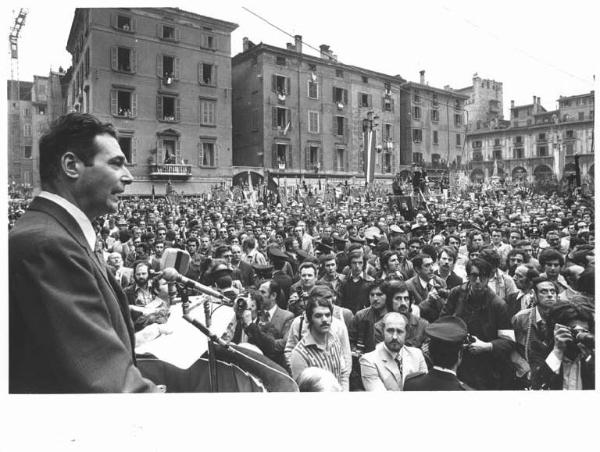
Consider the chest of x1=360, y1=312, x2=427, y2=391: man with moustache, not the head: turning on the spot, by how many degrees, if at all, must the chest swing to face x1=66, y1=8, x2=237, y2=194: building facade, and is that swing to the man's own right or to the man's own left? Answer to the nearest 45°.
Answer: approximately 135° to the man's own right

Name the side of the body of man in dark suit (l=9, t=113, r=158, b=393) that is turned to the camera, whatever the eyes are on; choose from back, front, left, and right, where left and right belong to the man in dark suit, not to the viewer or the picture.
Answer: right

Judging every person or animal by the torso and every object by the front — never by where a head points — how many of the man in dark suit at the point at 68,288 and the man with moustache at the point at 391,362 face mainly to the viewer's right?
1

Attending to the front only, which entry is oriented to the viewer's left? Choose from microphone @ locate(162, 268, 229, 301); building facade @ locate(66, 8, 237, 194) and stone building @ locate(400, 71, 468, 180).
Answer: the microphone

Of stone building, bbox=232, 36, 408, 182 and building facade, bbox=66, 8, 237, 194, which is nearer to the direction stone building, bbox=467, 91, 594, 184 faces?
the building facade

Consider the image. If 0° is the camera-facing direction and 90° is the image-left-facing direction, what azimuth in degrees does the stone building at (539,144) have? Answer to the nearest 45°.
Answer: approximately 45°

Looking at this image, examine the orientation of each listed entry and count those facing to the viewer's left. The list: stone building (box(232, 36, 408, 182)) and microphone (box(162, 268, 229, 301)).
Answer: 1

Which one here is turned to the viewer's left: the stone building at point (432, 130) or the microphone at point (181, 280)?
the microphone
